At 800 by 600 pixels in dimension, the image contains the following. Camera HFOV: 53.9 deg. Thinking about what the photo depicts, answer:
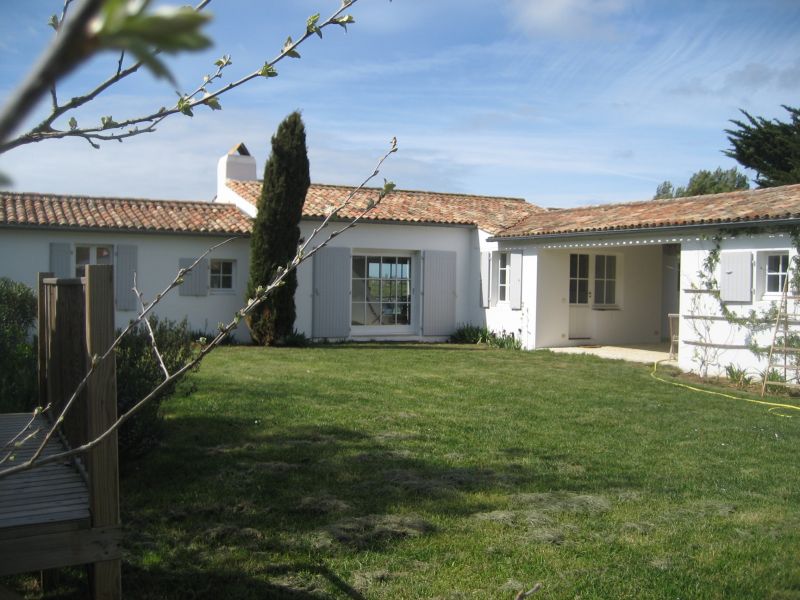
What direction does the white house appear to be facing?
toward the camera

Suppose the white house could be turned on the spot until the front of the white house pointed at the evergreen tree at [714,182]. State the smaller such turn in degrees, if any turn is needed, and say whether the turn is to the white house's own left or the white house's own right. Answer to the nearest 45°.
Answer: approximately 135° to the white house's own left

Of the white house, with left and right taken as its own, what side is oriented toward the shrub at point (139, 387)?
front

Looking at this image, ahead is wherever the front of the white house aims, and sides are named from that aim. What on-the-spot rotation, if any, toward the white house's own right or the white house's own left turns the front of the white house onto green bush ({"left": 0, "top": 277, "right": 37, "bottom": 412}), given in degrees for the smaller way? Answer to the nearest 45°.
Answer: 0° — it already faces it

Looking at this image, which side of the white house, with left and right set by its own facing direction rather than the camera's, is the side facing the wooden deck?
front

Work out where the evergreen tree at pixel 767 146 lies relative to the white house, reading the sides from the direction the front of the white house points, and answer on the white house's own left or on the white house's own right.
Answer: on the white house's own left

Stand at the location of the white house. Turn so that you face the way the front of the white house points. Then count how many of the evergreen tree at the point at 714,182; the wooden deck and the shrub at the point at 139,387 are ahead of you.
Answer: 2

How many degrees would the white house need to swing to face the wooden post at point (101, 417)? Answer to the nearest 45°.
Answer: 0° — it already faces it
